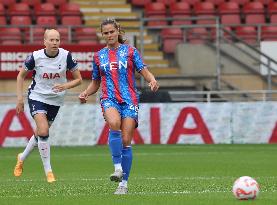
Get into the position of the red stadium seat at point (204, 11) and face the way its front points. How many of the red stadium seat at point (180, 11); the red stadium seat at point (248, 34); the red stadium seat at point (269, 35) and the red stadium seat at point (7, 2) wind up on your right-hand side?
2

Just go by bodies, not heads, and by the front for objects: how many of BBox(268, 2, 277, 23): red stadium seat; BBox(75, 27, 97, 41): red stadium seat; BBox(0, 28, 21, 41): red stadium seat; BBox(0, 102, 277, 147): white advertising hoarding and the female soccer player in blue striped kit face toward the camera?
5

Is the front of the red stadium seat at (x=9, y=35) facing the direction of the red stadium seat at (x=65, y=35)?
no

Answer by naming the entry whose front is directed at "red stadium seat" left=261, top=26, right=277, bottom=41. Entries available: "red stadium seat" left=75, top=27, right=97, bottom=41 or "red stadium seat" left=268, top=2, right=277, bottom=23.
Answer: "red stadium seat" left=268, top=2, right=277, bottom=23

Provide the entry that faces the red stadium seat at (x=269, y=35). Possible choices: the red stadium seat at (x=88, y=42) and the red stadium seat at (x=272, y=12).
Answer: the red stadium seat at (x=272, y=12)

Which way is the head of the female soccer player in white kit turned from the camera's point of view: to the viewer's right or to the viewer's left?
to the viewer's right

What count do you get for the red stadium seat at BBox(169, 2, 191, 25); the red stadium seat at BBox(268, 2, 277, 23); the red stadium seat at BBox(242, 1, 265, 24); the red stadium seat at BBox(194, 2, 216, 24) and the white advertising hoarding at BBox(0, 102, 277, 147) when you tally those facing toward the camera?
5

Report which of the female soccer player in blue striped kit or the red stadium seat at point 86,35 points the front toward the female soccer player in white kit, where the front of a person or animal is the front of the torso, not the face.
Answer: the red stadium seat

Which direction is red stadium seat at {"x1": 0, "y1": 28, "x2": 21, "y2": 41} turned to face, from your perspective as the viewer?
facing the viewer

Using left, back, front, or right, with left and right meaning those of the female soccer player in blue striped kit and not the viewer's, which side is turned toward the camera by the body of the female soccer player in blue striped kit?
front

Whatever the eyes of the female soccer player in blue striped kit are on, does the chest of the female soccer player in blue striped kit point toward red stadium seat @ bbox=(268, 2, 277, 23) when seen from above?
no

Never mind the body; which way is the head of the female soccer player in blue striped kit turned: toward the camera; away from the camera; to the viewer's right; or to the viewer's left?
toward the camera

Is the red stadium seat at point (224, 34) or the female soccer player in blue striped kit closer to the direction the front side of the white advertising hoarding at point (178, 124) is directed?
the female soccer player in blue striped kit

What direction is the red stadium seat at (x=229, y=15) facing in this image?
toward the camera

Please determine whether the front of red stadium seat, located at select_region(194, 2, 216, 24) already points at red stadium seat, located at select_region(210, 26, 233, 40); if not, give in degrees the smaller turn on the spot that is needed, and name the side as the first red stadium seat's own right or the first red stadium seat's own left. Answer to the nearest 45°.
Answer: approximately 45° to the first red stadium seat's own left
